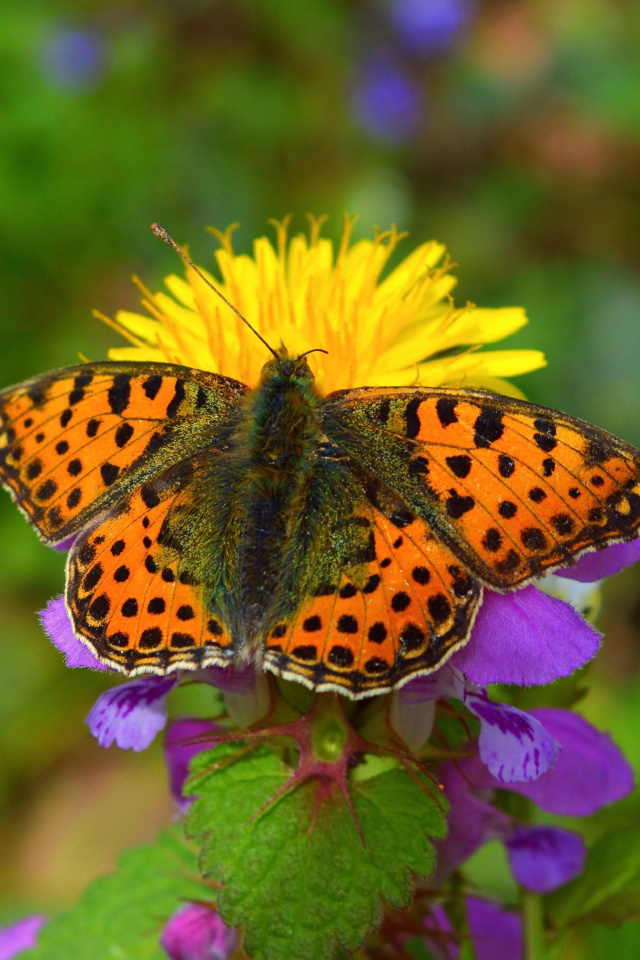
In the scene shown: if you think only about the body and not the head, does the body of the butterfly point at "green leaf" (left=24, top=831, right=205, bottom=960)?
no

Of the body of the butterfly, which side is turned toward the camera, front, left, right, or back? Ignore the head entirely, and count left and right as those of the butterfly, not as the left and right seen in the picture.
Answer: back

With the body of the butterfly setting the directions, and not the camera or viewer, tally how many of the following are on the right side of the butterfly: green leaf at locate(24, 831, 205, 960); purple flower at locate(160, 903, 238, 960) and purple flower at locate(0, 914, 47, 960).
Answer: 0

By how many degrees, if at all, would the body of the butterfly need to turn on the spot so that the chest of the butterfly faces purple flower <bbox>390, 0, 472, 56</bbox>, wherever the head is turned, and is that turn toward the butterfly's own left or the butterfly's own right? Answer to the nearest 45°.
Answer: approximately 45° to the butterfly's own right
